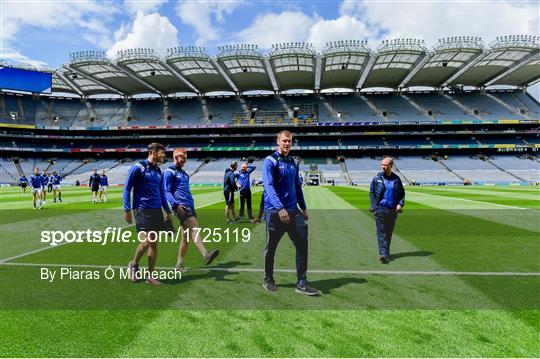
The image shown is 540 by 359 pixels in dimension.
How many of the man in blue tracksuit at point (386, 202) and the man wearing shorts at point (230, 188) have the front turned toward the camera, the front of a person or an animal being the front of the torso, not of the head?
1

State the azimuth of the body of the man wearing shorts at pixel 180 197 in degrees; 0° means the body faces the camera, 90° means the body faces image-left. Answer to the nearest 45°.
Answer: approximately 315°
